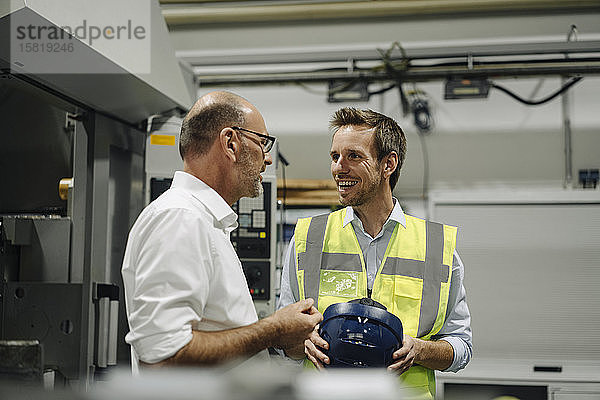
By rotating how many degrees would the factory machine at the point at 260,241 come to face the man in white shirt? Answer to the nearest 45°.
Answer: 0° — it already faces them

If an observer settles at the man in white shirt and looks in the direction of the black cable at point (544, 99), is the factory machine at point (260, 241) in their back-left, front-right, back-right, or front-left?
front-left

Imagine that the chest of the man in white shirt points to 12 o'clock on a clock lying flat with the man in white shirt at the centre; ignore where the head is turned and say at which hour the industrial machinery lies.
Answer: The industrial machinery is roughly at 8 o'clock from the man in white shirt.

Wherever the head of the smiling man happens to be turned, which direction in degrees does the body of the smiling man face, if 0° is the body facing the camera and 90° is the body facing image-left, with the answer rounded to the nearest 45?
approximately 0°

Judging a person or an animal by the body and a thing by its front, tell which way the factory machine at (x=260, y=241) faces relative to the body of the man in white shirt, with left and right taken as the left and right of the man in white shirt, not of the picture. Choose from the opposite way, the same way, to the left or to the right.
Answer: to the right

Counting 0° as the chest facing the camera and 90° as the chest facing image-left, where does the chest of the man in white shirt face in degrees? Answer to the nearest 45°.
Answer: approximately 270°

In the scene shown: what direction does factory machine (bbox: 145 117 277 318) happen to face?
toward the camera

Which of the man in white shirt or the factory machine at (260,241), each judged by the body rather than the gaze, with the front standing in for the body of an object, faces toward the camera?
the factory machine

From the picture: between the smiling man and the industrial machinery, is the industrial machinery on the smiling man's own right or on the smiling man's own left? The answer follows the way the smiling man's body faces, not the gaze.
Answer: on the smiling man's own right

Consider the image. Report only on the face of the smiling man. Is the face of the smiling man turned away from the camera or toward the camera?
toward the camera

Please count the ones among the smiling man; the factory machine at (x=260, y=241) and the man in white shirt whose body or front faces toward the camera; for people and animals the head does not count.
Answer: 2

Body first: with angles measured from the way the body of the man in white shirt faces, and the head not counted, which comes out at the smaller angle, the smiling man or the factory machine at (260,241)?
the smiling man

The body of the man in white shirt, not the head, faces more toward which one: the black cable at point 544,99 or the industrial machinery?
the black cable

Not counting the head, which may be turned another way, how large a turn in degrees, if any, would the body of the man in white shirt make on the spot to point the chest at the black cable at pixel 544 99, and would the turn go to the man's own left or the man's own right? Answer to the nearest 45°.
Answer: approximately 45° to the man's own left
